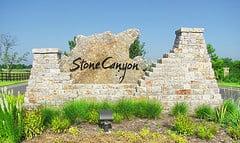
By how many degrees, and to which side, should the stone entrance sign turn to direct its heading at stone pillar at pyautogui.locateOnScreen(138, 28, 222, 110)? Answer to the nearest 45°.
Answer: approximately 90° to its left

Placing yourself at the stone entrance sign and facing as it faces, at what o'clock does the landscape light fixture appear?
The landscape light fixture is roughly at 12 o'clock from the stone entrance sign.

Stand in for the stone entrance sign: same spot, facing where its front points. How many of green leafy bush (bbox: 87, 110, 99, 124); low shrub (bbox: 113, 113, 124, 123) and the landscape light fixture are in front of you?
3

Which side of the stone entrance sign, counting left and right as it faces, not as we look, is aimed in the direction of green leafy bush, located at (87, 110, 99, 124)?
front

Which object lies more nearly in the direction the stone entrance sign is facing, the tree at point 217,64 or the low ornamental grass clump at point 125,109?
the low ornamental grass clump

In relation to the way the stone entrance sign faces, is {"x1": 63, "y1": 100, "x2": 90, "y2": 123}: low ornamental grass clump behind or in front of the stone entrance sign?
in front

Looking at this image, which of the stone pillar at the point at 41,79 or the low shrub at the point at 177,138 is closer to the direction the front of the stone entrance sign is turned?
the low shrub

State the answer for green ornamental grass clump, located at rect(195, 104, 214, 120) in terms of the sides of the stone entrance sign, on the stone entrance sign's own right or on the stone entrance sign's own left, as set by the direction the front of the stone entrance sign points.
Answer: on the stone entrance sign's own left

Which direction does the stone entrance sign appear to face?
toward the camera

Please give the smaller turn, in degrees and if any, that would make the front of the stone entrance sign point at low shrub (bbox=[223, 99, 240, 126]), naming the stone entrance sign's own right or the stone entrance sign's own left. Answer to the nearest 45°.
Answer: approximately 45° to the stone entrance sign's own left

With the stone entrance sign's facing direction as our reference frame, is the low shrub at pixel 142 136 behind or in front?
in front

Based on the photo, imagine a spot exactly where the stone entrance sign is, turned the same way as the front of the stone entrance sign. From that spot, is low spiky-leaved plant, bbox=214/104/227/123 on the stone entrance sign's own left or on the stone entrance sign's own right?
on the stone entrance sign's own left
